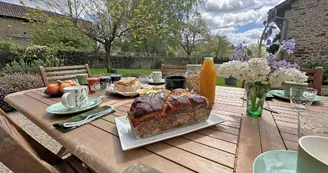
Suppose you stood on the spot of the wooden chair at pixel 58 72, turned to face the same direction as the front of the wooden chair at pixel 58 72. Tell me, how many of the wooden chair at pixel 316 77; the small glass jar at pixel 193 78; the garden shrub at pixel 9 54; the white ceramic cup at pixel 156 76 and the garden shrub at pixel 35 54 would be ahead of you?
3

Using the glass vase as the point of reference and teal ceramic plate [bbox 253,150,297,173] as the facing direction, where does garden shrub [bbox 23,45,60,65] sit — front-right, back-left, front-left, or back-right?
back-right

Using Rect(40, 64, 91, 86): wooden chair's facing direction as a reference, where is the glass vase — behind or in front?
in front

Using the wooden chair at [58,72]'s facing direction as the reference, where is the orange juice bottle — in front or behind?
in front

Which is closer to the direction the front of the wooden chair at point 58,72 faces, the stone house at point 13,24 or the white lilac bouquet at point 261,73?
the white lilac bouquet

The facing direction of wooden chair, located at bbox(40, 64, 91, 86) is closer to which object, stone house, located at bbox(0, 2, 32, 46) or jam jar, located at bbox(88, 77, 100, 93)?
the jam jar

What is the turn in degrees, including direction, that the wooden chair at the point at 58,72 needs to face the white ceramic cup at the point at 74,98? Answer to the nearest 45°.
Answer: approximately 45° to its right

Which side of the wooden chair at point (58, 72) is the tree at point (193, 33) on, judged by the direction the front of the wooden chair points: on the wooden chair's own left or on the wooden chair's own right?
on the wooden chair's own left

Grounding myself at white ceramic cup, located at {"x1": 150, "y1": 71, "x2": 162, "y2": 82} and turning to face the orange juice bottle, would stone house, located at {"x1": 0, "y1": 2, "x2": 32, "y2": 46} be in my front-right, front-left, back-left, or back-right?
back-right

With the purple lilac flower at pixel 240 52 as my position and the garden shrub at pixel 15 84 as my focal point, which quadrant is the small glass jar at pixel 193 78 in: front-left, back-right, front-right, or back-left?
front-right

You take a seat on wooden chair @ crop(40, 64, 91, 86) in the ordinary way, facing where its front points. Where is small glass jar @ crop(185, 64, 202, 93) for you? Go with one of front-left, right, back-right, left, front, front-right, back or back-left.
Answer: front

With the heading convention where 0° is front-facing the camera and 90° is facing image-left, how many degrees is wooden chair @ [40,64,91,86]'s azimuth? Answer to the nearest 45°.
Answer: approximately 315°

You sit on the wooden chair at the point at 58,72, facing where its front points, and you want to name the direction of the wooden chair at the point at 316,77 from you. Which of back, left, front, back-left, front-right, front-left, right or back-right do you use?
front

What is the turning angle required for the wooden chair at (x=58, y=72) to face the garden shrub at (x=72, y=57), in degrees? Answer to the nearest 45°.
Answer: approximately 135° to its left

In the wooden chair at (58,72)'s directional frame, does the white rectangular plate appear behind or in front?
in front

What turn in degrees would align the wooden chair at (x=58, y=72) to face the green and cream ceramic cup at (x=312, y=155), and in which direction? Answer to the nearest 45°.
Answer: approximately 45° to its right

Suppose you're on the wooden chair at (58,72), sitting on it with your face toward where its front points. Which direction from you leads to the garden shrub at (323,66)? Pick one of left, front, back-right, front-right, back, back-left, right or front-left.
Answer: front-left
